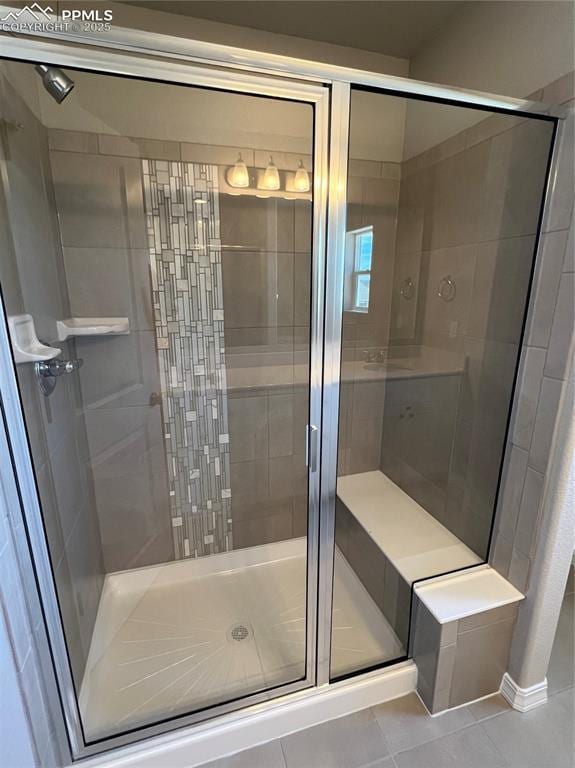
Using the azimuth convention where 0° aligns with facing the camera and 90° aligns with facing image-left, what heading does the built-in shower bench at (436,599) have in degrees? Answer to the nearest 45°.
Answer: approximately 45°
